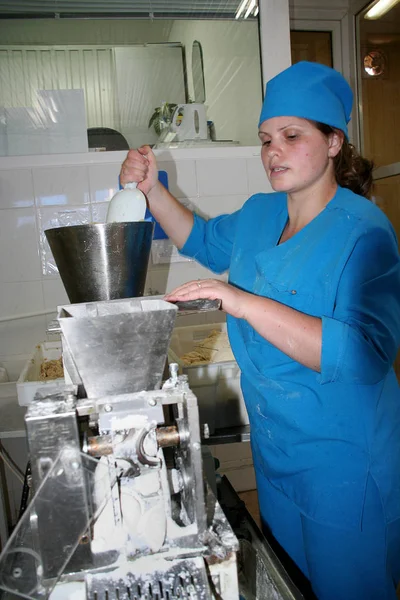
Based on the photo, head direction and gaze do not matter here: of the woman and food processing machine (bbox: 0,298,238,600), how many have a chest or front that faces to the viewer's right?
0

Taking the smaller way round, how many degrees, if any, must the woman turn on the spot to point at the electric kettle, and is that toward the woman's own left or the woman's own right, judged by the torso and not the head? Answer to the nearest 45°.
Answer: approximately 135° to the woman's own right

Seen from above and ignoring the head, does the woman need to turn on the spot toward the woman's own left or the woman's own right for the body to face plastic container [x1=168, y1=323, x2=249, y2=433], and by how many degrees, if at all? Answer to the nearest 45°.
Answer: approximately 90° to the woman's own right

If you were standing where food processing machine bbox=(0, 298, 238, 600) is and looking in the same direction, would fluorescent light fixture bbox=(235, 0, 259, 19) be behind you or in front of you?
behind
